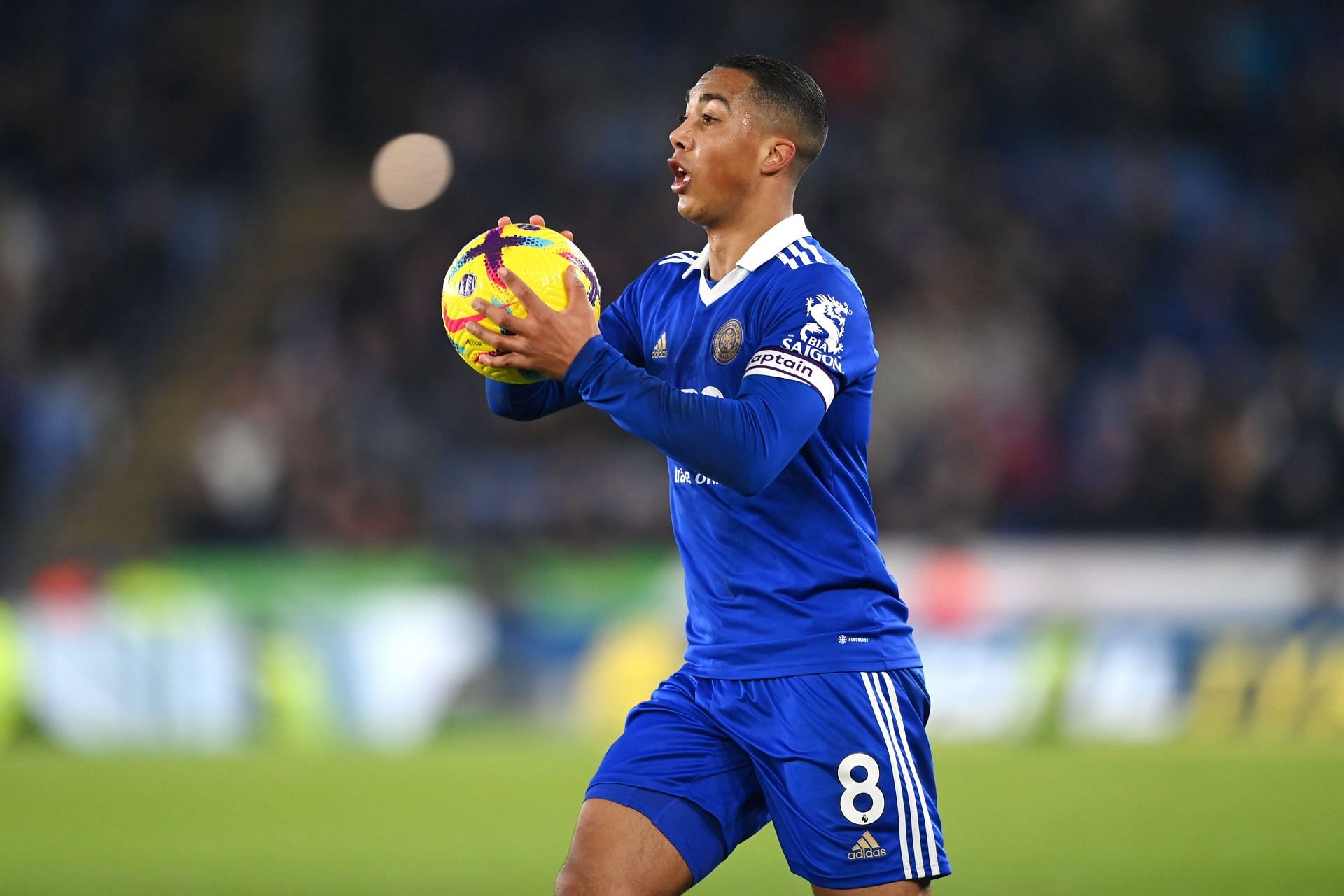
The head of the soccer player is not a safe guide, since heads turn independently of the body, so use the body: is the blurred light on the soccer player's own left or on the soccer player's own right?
on the soccer player's own right

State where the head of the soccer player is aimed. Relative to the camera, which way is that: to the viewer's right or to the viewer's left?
to the viewer's left

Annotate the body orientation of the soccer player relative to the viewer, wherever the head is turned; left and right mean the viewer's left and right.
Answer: facing the viewer and to the left of the viewer
